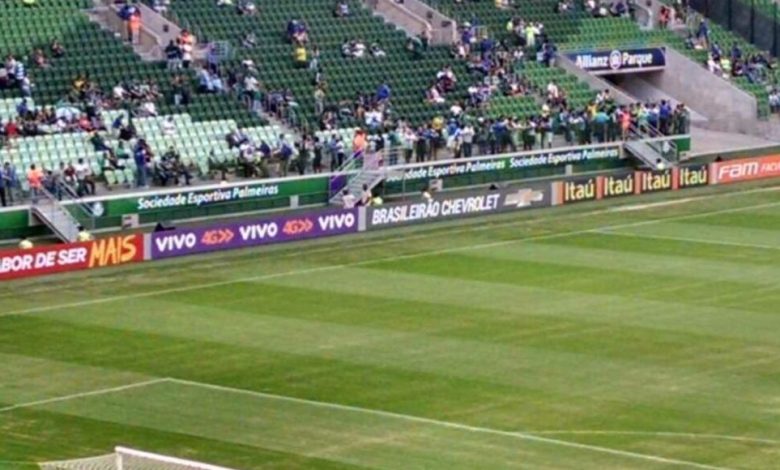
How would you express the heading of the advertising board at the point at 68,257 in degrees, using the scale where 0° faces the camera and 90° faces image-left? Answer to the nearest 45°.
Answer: approximately 315°
